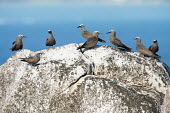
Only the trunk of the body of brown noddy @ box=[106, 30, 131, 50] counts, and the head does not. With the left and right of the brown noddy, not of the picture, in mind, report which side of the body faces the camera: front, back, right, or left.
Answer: left

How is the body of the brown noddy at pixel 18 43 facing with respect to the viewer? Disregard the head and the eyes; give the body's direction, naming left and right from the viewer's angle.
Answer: facing to the right of the viewer

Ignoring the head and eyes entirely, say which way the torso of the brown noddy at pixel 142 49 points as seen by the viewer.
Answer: to the viewer's left
